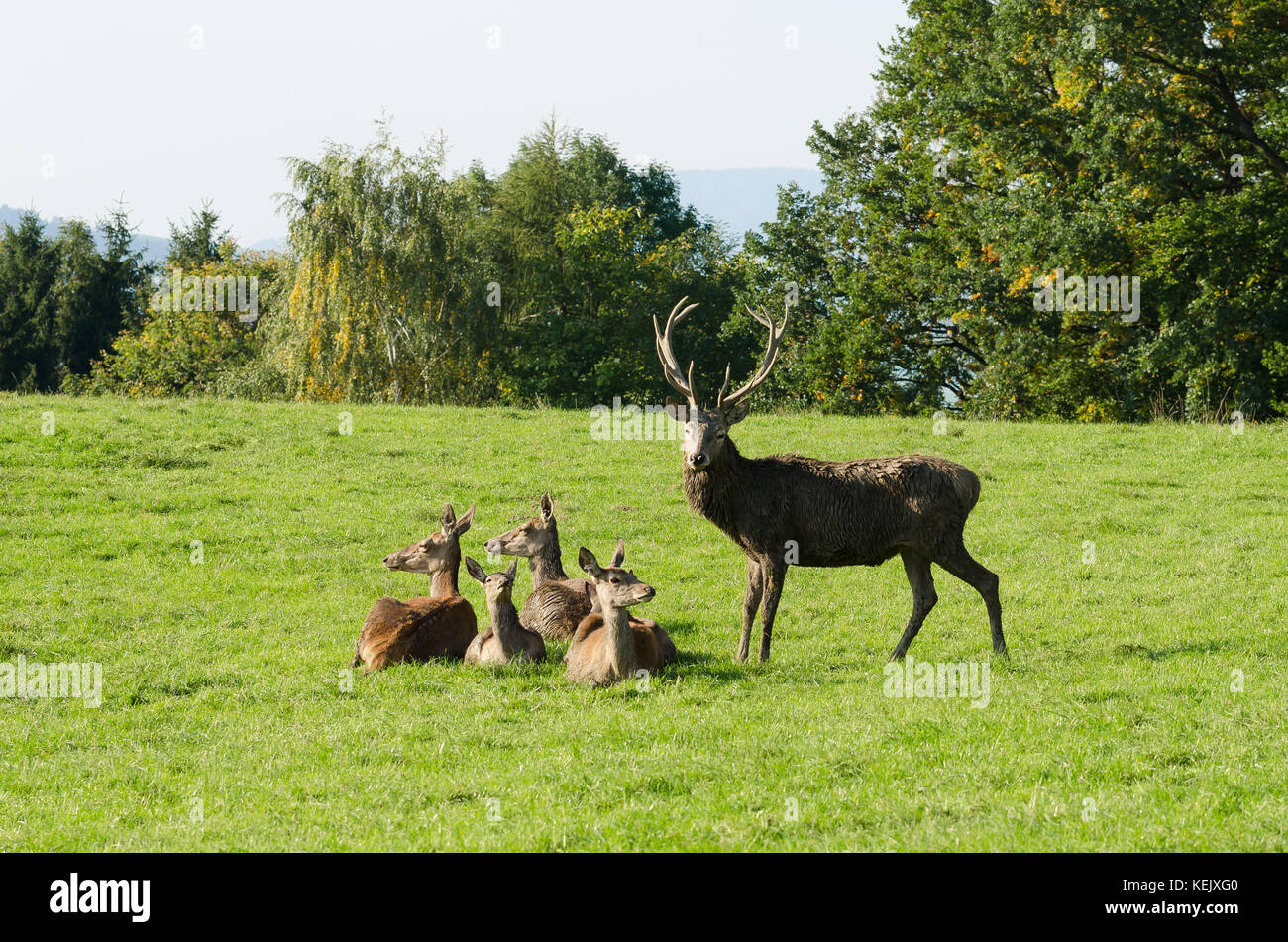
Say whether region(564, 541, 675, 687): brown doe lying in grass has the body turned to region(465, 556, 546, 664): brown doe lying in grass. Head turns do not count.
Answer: no

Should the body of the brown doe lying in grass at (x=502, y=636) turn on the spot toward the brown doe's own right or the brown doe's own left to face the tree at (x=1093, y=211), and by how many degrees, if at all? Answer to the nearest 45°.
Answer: approximately 135° to the brown doe's own left

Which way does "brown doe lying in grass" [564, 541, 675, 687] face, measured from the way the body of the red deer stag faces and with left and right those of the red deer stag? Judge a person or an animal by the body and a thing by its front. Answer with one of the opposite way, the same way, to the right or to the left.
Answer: to the left

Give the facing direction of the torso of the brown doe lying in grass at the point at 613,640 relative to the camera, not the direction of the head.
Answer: toward the camera

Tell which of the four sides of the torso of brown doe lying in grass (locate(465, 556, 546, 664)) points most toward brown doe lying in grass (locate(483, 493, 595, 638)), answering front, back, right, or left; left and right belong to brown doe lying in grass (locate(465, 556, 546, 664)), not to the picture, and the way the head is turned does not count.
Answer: back

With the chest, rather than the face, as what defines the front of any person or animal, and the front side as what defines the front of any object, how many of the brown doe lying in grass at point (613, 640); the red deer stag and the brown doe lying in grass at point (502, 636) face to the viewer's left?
1

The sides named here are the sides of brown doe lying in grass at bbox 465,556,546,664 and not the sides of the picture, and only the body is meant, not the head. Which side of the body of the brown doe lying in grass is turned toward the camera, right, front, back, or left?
front

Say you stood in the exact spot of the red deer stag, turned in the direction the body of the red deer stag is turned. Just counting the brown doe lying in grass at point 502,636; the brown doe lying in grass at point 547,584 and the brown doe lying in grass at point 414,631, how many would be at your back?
0

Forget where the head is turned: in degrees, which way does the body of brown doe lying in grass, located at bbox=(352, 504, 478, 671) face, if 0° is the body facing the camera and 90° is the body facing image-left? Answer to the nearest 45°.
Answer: approximately 225°

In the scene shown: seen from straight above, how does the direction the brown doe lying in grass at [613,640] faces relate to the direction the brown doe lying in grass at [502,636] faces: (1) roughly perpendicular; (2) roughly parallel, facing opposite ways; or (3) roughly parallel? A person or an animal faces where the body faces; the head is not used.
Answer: roughly parallel

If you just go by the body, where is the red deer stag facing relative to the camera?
to the viewer's left

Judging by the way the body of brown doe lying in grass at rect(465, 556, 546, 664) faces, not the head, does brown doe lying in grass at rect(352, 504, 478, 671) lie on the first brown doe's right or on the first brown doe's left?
on the first brown doe's right

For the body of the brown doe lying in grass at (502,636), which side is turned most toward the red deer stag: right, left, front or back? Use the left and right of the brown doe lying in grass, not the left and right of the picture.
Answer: left

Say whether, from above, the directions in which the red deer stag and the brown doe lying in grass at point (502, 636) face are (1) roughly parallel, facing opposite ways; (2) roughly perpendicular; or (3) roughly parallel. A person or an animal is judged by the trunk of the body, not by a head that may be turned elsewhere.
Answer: roughly perpendicular
